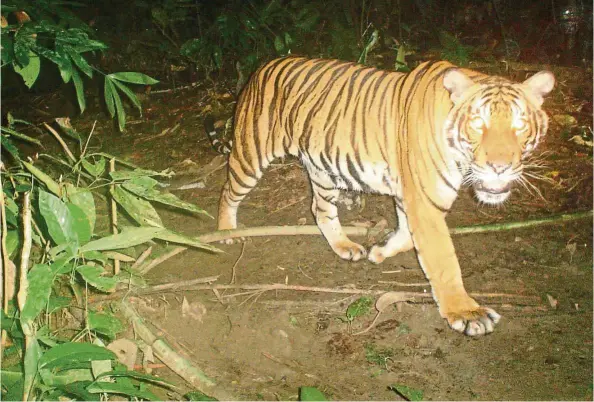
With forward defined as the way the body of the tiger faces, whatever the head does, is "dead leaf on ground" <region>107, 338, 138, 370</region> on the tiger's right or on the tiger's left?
on the tiger's right

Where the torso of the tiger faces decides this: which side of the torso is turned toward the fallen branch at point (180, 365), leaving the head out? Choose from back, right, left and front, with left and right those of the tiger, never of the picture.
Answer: right

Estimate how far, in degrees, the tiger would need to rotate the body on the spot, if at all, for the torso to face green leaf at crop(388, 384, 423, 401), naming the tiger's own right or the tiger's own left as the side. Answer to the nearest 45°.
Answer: approximately 45° to the tiger's own right

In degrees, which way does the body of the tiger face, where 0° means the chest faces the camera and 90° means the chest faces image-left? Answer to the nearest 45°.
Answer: approximately 315°

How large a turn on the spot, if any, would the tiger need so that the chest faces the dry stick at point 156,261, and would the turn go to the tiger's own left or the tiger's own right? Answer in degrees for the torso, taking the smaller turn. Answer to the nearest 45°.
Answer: approximately 135° to the tiger's own right

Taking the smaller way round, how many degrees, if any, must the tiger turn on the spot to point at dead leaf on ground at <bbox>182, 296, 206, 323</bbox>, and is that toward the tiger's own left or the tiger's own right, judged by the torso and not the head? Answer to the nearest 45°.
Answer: approximately 90° to the tiger's own right
